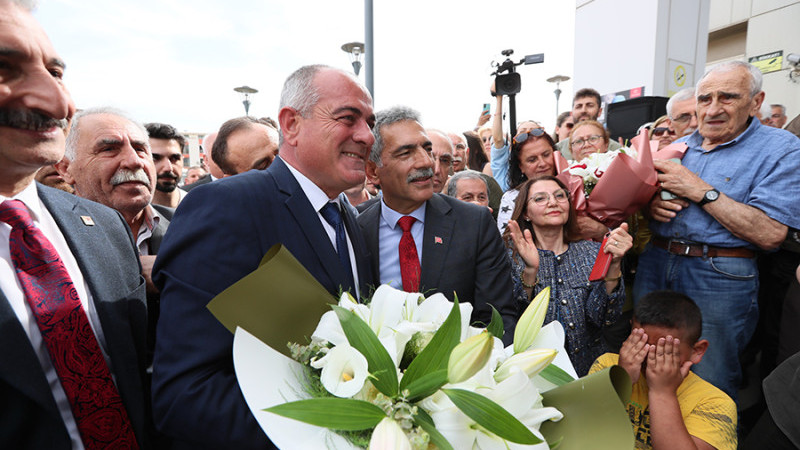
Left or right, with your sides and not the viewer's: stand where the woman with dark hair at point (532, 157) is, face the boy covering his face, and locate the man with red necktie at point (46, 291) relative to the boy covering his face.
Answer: right

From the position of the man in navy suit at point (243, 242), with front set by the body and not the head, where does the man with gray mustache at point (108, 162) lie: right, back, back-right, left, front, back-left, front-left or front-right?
back

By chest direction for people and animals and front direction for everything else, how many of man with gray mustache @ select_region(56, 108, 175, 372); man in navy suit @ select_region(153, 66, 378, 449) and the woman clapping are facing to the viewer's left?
0

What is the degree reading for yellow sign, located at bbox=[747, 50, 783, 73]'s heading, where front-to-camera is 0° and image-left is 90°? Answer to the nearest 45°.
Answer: approximately 45°

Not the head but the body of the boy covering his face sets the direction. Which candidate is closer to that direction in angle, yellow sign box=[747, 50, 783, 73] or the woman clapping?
the woman clapping

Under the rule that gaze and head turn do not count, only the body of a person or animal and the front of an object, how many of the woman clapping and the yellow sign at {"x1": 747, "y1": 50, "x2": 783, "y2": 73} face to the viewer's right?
0

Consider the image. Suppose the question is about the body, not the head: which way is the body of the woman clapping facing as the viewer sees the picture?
toward the camera

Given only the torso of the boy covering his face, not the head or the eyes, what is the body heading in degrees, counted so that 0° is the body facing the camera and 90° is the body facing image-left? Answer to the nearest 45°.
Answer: approximately 45°

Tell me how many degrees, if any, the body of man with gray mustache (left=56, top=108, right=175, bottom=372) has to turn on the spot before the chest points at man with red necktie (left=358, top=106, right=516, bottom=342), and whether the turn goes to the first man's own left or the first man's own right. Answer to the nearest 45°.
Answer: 0° — they already face them

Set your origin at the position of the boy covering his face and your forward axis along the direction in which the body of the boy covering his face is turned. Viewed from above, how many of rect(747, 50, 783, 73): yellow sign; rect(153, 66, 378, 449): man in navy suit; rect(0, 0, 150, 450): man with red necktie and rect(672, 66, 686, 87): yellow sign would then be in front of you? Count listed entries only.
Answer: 2

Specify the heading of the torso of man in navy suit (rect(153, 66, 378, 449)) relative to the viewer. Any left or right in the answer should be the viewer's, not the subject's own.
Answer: facing the viewer and to the right of the viewer

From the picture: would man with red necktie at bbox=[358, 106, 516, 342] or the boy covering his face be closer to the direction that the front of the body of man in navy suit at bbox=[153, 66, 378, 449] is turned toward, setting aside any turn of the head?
the boy covering his face
